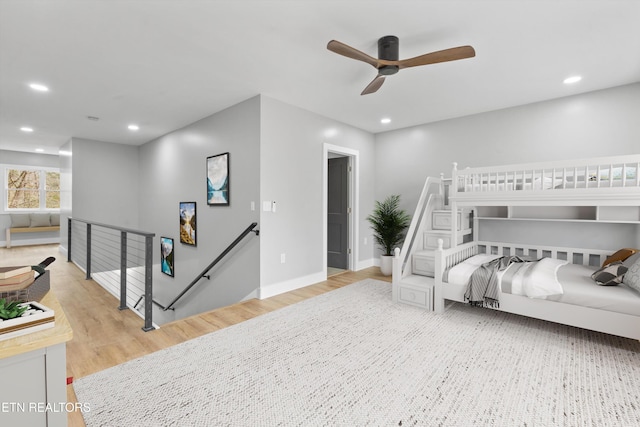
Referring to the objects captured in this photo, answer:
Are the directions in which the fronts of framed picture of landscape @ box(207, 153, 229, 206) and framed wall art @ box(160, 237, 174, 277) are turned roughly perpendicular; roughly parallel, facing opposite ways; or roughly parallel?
roughly parallel

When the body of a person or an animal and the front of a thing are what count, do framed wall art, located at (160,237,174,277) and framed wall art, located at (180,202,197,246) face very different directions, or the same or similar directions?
same or similar directions

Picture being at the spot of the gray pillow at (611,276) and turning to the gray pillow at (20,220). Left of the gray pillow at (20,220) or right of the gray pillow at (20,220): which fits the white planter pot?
right

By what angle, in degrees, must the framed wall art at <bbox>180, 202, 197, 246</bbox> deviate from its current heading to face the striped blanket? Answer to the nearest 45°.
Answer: approximately 90° to its left

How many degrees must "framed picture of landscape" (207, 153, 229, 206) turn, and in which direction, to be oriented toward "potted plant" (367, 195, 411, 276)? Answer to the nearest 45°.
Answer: approximately 135° to its left

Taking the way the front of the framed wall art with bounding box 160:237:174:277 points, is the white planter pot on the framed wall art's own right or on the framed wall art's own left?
on the framed wall art's own left

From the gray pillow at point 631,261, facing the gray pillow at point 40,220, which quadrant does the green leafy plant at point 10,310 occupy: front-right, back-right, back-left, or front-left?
front-left

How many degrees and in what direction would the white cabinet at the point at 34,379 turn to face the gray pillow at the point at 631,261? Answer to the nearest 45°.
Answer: approximately 45° to its left

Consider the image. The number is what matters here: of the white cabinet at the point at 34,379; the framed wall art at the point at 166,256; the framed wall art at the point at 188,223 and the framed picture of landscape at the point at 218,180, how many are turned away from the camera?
0

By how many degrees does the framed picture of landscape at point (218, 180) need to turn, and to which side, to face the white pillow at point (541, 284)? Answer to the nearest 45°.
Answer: approximately 90° to its left

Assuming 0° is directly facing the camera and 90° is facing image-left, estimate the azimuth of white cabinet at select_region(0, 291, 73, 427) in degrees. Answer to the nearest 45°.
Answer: approximately 315°

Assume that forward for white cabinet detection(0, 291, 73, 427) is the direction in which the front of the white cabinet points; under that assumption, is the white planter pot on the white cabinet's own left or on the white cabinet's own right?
on the white cabinet's own left

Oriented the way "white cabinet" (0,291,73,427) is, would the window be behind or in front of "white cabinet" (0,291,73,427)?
behind
